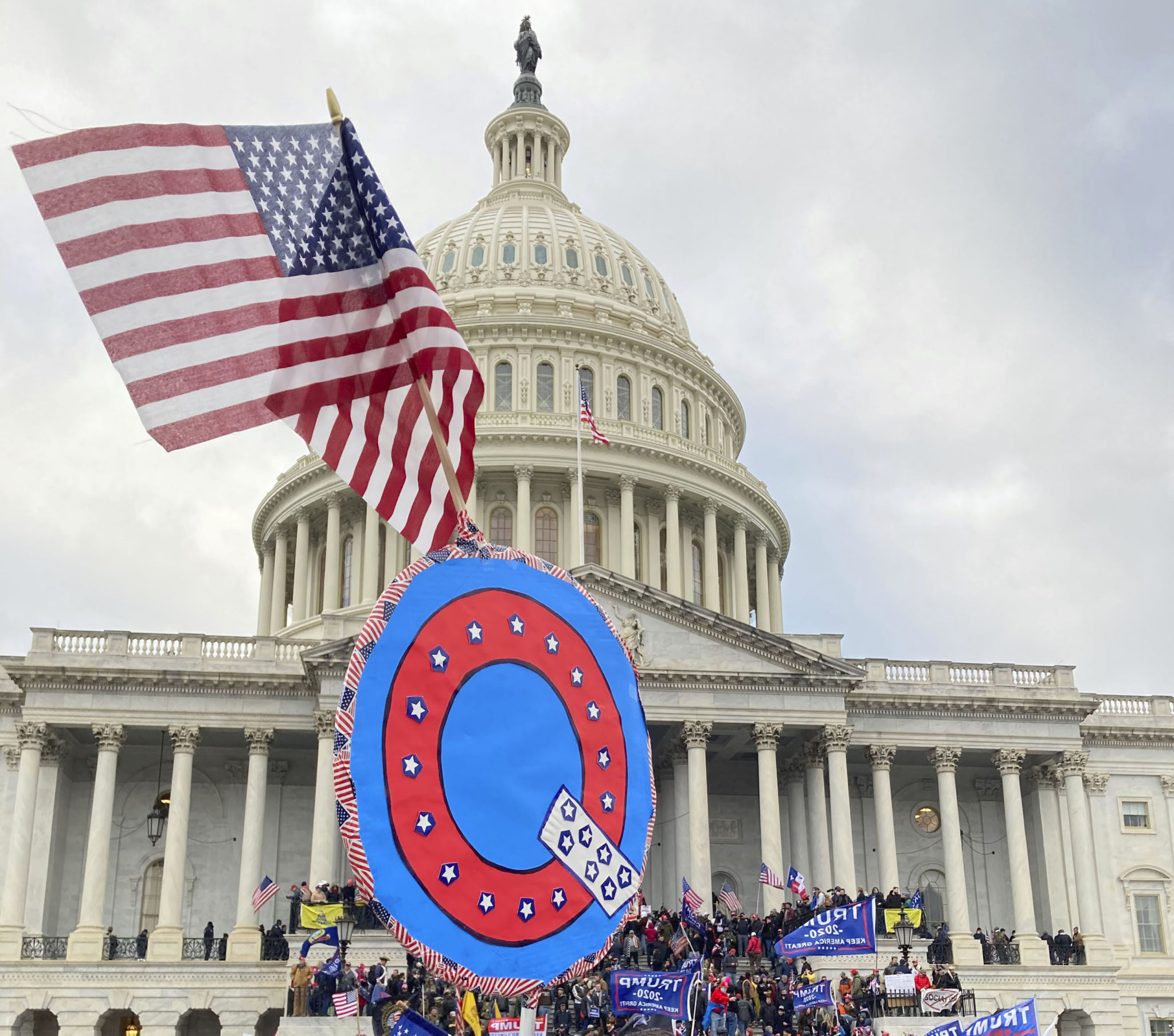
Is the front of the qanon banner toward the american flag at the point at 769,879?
no

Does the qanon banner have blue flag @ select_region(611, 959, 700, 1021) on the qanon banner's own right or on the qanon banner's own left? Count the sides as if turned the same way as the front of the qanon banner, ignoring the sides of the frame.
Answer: on the qanon banner's own left

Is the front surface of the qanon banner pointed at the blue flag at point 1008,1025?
no

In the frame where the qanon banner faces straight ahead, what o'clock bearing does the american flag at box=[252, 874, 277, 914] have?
The american flag is roughly at 7 o'clock from the qanon banner.

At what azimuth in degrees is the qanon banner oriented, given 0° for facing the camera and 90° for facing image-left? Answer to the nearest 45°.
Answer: approximately 315°

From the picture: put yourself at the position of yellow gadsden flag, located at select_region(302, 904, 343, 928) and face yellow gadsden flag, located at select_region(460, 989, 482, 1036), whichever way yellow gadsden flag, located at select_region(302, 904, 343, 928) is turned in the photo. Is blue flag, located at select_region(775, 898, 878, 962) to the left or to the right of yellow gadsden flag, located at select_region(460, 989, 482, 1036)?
left

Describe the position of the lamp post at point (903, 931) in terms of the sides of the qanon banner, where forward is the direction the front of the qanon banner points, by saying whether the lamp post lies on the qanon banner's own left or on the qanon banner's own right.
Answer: on the qanon banner's own left

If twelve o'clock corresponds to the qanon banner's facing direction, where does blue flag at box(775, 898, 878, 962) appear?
The blue flag is roughly at 8 o'clock from the qanon banner.

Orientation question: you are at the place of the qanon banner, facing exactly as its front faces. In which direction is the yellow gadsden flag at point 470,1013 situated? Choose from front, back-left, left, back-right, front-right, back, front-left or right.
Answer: back-left

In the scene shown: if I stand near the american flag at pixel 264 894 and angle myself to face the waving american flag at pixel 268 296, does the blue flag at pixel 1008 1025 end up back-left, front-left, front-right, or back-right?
front-left

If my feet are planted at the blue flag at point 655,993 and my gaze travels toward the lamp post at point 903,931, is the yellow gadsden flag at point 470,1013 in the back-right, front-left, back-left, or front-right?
back-left
